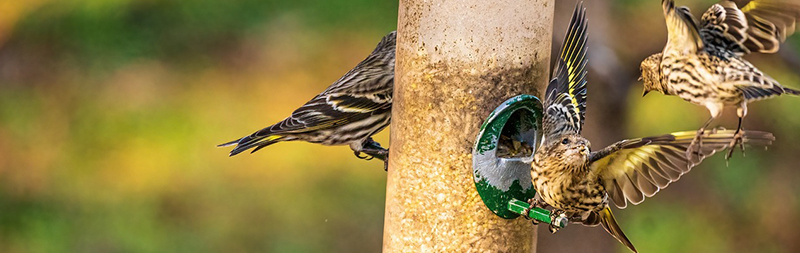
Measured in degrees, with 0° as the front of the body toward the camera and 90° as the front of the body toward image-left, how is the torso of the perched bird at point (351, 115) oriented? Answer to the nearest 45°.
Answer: approximately 270°

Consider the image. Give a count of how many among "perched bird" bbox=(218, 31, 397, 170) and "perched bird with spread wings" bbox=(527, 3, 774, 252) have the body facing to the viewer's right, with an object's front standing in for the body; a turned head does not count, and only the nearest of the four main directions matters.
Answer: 1

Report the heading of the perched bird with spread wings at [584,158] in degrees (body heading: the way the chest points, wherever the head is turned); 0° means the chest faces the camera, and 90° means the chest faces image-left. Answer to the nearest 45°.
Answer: approximately 45°

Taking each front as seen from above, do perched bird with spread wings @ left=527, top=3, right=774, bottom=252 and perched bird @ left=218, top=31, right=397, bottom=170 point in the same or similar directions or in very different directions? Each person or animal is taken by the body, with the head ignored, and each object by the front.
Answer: very different directions
